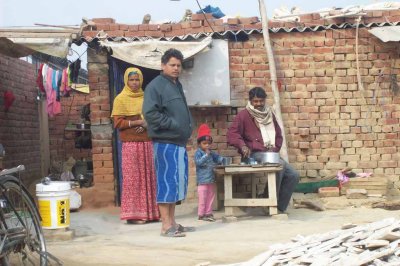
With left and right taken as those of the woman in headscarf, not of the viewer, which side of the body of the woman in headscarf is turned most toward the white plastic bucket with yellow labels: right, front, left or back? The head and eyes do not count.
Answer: right

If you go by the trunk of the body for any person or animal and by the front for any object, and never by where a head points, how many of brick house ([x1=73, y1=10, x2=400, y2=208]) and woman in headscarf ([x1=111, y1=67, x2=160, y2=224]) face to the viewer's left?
0

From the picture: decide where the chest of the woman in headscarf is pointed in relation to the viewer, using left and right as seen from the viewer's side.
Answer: facing the viewer and to the right of the viewer

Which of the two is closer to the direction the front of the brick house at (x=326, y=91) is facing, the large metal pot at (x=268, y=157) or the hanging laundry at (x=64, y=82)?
the large metal pot

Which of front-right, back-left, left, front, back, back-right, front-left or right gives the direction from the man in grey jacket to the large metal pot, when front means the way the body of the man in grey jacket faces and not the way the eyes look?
left

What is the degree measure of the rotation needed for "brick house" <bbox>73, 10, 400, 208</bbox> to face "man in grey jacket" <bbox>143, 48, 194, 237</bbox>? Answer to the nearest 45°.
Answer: approximately 45° to its right

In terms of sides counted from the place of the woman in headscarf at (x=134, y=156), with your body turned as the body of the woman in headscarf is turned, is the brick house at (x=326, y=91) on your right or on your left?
on your left

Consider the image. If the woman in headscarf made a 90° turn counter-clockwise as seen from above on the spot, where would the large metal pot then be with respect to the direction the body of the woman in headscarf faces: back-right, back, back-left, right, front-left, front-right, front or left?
front-right

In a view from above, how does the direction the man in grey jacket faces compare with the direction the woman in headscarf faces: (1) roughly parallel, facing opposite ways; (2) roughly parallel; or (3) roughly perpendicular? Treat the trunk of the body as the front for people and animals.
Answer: roughly parallel

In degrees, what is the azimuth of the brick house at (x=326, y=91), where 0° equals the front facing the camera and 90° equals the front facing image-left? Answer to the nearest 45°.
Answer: approximately 0°

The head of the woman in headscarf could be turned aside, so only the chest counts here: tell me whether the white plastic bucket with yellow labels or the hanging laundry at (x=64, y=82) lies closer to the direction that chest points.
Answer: the white plastic bucket with yellow labels

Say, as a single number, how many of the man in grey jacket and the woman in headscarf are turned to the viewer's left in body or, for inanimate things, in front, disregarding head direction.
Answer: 0

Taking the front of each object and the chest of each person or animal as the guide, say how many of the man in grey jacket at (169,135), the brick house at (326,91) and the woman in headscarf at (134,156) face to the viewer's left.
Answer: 0
